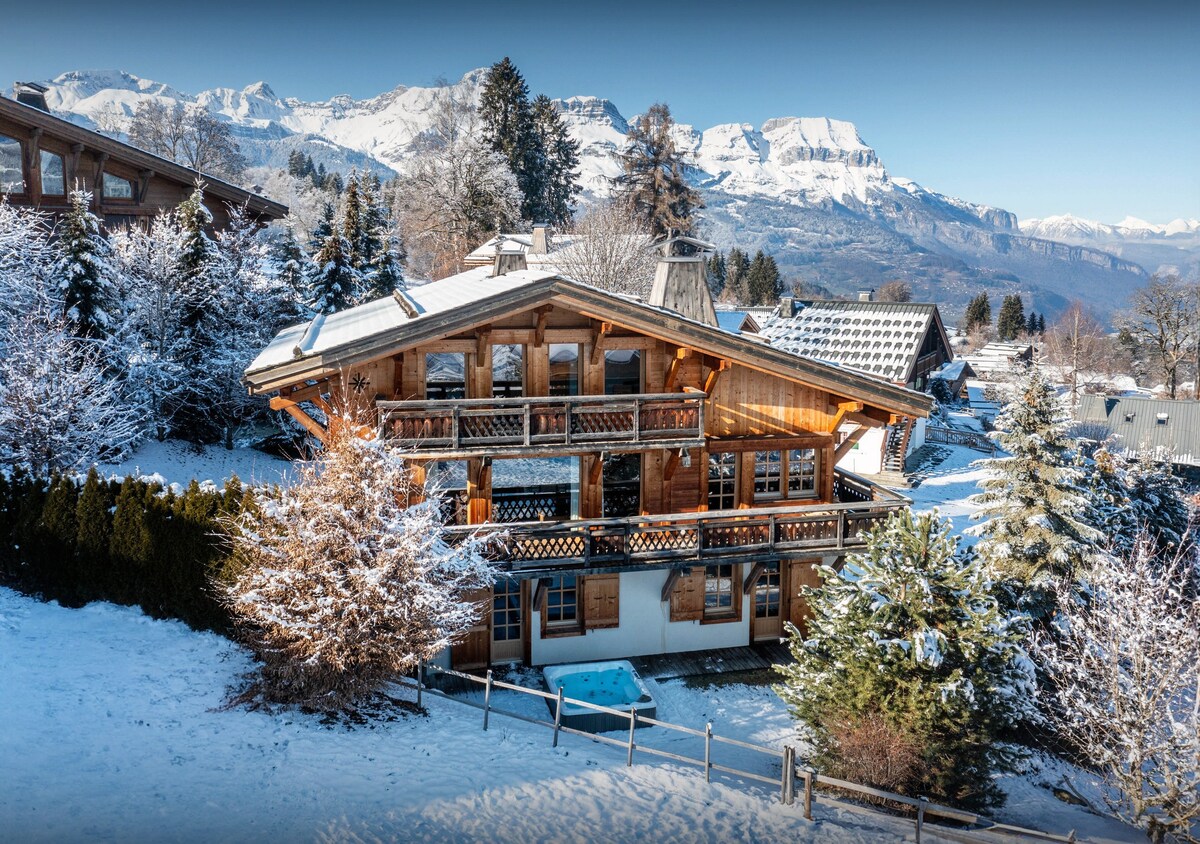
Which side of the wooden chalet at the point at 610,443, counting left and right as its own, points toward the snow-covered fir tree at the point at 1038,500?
left

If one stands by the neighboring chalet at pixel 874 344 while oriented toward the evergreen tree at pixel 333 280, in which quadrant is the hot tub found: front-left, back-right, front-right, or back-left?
front-left

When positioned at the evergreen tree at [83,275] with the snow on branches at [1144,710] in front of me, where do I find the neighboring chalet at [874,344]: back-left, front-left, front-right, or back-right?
front-left

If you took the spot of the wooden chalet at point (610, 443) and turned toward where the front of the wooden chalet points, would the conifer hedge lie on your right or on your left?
on your right

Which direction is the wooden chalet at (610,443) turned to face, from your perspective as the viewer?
facing the viewer

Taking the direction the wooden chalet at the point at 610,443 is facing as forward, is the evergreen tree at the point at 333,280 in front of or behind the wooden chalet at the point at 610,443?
behind

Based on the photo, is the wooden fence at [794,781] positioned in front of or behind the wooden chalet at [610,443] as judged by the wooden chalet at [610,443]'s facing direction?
in front

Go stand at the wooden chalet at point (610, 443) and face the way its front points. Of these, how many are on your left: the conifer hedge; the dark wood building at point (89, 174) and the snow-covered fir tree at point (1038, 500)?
1

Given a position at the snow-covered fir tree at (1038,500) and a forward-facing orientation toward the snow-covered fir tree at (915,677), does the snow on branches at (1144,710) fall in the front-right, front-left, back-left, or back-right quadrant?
front-left

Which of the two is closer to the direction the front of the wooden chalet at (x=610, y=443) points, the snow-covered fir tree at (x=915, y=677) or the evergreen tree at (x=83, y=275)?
the snow-covered fir tree
